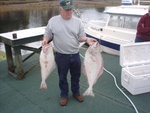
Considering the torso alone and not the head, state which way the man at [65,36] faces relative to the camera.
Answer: toward the camera

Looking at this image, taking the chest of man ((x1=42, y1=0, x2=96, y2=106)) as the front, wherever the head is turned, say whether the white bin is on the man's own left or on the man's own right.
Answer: on the man's own left

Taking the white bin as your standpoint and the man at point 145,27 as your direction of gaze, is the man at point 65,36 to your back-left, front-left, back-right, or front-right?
back-left

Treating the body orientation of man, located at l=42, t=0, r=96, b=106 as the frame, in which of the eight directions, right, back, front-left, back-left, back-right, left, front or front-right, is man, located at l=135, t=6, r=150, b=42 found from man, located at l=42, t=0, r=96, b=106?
back-left

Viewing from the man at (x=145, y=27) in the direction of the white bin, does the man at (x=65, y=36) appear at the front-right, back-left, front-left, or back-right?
front-right
